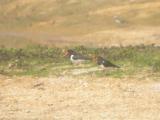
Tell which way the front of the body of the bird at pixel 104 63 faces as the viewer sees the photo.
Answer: to the viewer's left
